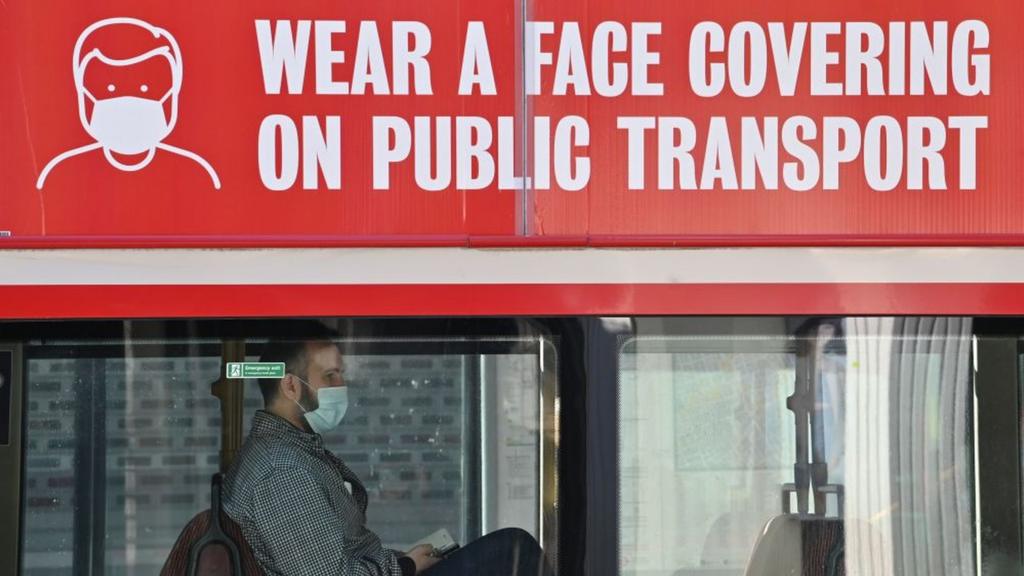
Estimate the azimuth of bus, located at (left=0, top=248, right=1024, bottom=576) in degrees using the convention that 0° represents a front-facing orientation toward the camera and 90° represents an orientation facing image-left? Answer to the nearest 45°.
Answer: approximately 270°

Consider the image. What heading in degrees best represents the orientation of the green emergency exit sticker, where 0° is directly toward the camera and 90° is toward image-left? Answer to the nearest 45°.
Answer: approximately 0°

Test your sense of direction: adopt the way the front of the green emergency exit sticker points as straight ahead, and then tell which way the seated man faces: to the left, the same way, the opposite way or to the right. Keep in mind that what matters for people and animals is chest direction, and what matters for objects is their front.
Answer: to the left

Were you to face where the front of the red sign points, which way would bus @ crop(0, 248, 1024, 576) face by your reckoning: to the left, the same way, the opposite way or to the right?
to the left

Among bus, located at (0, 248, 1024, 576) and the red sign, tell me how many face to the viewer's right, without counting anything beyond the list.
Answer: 1

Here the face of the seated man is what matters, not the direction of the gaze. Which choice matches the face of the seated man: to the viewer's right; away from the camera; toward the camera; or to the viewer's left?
to the viewer's right

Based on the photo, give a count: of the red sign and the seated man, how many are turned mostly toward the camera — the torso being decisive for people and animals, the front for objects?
1

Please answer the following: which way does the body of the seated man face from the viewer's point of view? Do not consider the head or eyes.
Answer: to the viewer's right
